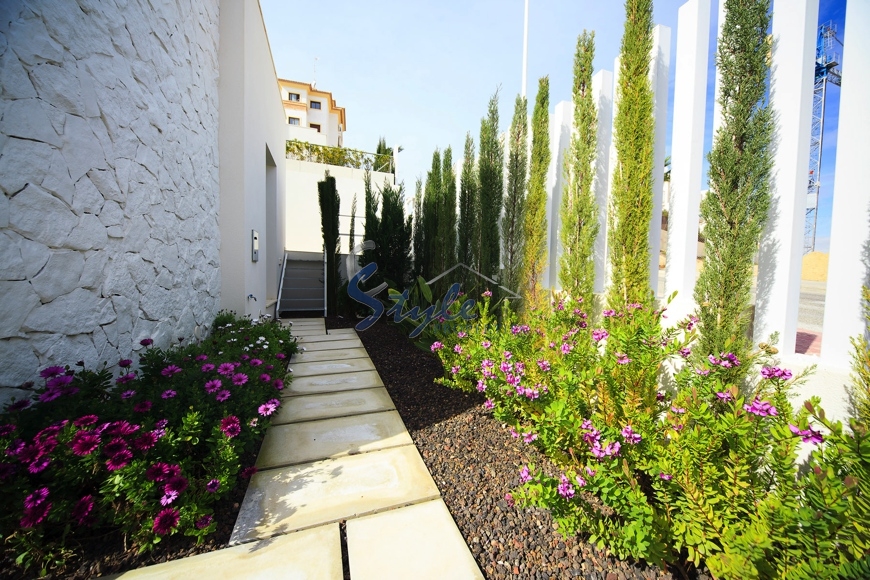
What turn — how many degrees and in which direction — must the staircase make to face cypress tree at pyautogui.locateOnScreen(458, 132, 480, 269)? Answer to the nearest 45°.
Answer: approximately 45° to its left

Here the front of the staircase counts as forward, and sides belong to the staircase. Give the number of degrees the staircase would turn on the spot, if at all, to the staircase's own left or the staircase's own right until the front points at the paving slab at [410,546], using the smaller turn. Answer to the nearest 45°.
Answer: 0° — it already faces it

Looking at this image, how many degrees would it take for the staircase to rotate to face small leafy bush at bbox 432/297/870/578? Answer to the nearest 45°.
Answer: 0° — it already faces it

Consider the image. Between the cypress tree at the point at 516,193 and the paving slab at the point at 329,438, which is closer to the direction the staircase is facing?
the paving slab

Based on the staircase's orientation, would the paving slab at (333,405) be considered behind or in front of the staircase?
in front

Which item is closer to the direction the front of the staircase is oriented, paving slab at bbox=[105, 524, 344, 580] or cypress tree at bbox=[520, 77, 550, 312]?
the paving slab

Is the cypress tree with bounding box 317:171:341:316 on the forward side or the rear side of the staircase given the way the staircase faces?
on the forward side

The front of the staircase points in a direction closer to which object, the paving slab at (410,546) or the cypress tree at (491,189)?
the paving slab

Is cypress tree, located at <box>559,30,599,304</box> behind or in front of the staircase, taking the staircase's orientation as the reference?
in front

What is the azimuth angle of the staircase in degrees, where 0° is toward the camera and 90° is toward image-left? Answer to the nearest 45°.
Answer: approximately 0°

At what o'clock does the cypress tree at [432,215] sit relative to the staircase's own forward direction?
The cypress tree is roughly at 10 o'clock from the staircase.

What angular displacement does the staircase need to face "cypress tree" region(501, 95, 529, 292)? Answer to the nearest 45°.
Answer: approximately 45° to its left
